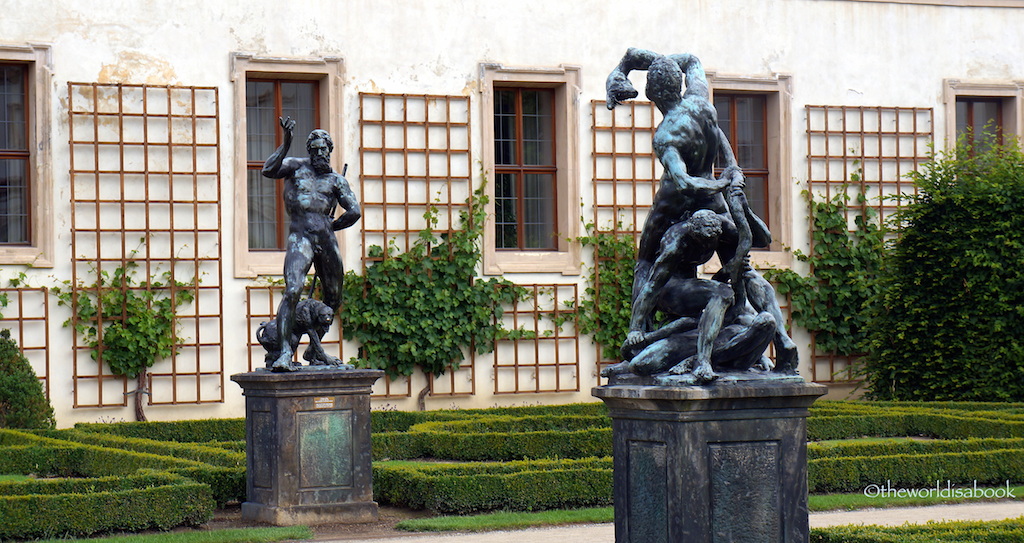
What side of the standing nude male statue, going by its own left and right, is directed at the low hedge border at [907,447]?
left

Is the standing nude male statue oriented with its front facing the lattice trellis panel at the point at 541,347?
no

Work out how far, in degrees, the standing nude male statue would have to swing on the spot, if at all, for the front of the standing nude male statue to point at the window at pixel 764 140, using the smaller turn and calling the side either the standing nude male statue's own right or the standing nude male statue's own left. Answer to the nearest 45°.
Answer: approximately 135° to the standing nude male statue's own left

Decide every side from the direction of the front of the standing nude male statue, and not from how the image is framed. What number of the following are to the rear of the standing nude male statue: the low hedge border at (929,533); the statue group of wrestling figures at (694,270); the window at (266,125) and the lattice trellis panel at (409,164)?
2

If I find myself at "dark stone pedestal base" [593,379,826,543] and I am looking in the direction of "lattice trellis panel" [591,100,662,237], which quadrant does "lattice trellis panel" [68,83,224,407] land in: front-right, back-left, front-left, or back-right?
front-left

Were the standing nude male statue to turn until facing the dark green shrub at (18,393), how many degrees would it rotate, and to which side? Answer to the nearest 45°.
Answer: approximately 135° to its right

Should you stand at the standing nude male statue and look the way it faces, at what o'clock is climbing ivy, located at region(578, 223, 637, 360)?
The climbing ivy is roughly at 7 o'clock from the standing nude male statue.

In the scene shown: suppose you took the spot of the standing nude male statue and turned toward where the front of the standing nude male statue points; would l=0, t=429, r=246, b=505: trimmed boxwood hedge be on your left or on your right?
on your right

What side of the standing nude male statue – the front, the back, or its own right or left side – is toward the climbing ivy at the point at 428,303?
back

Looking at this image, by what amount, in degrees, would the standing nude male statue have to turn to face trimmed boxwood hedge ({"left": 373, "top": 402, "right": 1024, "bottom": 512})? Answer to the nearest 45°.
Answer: approximately 90° to its left

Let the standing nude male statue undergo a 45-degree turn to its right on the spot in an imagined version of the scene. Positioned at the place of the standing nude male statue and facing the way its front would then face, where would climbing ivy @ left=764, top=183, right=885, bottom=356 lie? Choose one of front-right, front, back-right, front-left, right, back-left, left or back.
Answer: back

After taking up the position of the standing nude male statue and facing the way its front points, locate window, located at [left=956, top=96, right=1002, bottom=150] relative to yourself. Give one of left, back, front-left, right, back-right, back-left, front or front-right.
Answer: back-left

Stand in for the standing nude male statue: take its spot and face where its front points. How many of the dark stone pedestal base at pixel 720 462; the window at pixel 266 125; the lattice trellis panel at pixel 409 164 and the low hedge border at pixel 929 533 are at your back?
2

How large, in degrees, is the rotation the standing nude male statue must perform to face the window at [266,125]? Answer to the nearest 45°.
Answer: approximately 180°

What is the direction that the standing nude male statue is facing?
toward the camera

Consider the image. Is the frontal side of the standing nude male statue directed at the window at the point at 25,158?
no
